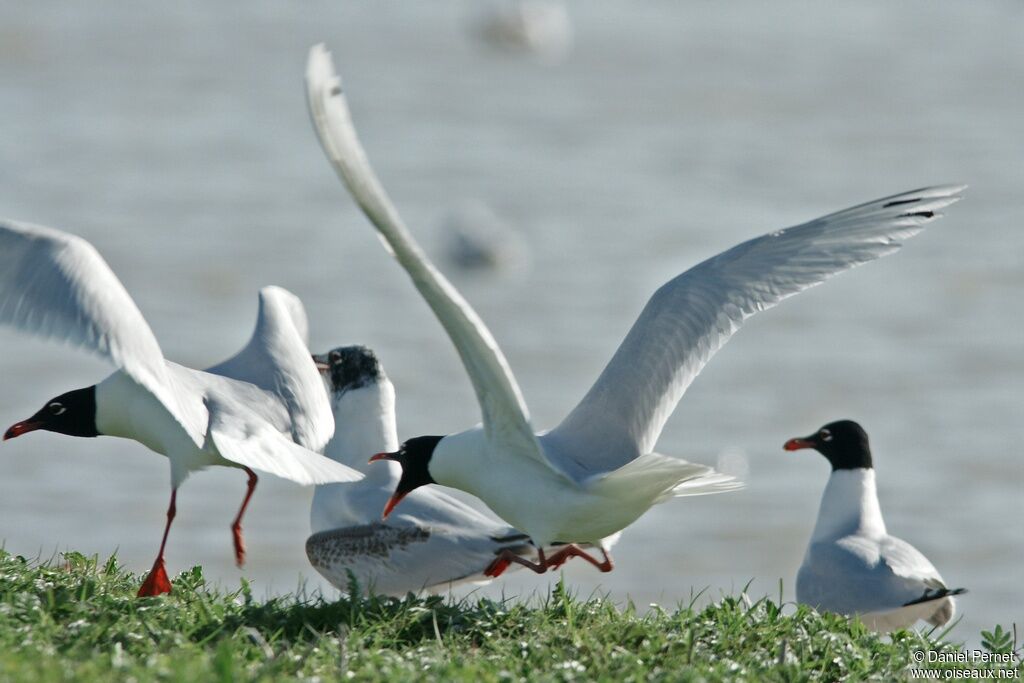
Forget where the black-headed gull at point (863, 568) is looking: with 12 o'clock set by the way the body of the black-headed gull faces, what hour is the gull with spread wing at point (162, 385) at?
The gull with spread wing is roughly at 11 o'clock from the black-headed gull.

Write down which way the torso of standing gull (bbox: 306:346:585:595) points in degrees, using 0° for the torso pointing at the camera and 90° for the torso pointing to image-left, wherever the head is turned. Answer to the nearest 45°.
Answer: approximately 90°

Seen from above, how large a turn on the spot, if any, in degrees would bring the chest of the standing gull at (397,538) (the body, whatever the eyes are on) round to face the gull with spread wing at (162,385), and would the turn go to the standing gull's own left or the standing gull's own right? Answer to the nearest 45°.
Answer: approximately 45° to the standing gull's own left

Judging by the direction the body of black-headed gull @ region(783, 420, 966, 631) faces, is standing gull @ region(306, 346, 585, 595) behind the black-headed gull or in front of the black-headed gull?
in front

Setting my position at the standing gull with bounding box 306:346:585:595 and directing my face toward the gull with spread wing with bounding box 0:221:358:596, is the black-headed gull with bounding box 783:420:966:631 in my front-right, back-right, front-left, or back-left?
back-left

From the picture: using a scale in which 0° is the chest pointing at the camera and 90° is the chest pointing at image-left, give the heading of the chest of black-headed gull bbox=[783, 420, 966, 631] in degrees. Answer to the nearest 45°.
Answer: approximately 90°

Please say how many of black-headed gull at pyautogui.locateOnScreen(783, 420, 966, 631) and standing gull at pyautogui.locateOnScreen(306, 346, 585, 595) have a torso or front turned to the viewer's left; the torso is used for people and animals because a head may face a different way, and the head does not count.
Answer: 2

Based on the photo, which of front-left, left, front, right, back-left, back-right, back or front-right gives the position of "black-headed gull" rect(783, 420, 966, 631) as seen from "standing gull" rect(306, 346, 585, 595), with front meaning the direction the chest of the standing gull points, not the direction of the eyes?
back
